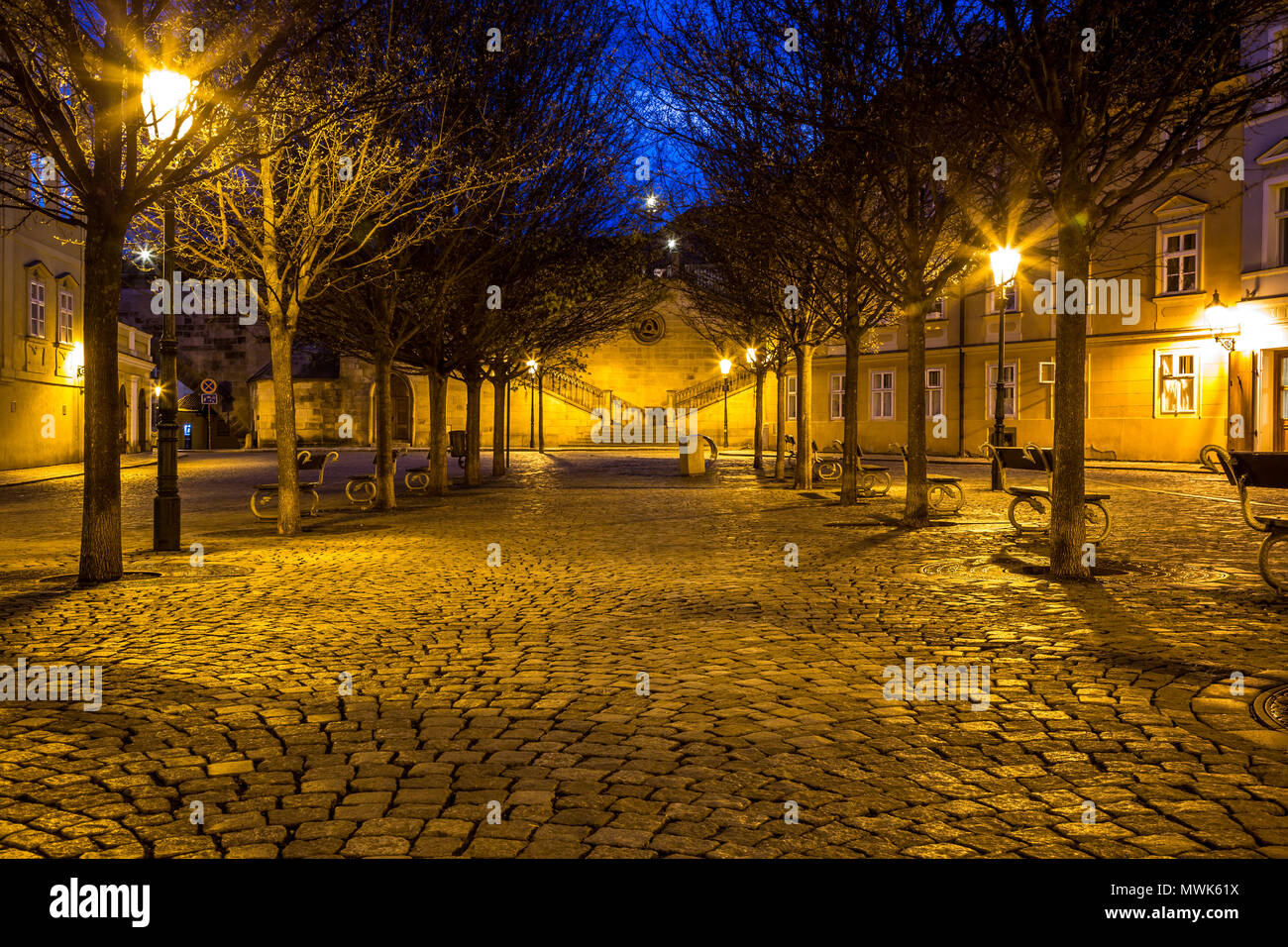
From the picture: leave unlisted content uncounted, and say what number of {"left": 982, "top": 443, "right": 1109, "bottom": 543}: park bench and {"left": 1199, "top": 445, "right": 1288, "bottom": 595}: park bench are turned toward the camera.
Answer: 0

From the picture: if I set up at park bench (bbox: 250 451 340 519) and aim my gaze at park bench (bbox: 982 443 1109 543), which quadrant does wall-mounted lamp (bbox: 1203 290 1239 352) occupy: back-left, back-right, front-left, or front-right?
front-left

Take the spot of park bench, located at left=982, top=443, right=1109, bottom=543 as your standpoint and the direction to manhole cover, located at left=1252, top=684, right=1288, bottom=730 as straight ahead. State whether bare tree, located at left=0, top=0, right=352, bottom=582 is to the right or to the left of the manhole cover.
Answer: right

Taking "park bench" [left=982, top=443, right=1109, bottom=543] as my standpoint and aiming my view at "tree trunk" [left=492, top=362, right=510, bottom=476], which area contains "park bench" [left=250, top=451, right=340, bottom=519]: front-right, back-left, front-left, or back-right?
front-left
